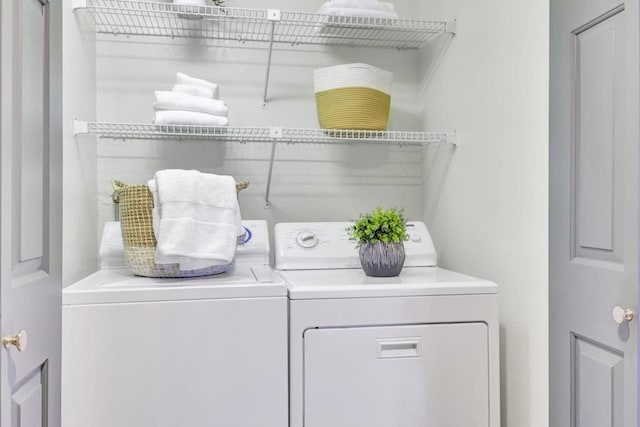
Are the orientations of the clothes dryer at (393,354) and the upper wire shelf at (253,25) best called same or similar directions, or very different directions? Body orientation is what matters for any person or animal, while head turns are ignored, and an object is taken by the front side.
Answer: same or similar directions

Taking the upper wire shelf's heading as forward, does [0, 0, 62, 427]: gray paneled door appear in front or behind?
in front

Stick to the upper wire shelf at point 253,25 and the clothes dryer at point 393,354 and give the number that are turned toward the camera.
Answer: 2

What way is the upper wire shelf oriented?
toward the camera

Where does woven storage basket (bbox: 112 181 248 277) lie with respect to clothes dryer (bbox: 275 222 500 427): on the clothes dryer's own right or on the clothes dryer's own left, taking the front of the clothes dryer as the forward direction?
on the clothes dryer's own right
